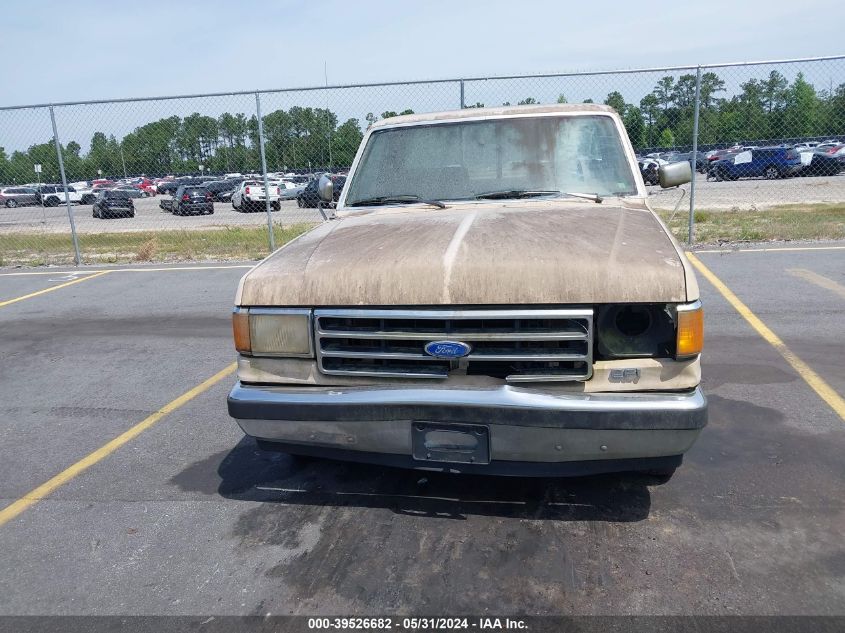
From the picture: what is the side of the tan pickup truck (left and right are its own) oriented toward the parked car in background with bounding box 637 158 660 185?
back

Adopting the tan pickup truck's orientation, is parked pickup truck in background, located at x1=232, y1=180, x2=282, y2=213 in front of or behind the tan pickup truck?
behind

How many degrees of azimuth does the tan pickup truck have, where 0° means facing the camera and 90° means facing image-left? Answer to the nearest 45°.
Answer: approximately 0°

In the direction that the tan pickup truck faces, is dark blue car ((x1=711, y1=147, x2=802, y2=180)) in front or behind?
behind

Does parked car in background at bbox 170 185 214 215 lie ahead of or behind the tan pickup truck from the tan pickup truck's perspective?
behind

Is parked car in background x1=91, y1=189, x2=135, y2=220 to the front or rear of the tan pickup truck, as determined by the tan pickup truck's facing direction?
to the rear

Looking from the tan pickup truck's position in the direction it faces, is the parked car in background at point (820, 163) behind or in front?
behind
